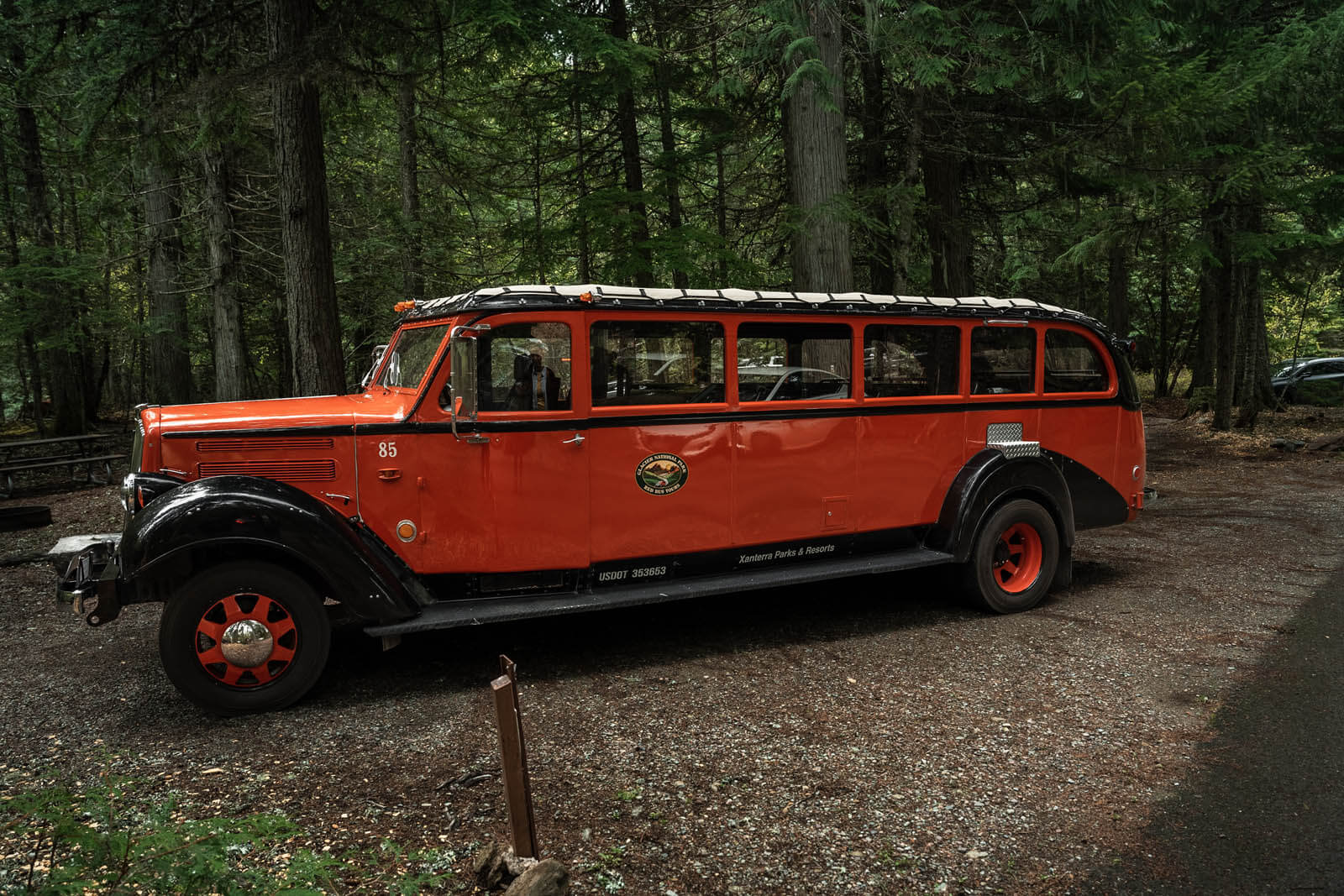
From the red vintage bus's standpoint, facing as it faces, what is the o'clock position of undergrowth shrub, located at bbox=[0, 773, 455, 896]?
The undergrowth shrub is roughly at 10 o'clock from the red vintage bus.

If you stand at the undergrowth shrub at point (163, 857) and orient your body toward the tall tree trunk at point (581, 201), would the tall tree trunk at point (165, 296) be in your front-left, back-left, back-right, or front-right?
front-left

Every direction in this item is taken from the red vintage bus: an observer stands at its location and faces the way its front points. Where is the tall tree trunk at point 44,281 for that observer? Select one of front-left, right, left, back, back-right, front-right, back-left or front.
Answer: front-right

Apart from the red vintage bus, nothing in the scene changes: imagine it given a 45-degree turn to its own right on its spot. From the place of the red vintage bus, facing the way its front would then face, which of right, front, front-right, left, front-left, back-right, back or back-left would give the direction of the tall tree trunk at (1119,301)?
right

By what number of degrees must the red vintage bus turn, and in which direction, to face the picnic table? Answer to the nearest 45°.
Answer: approximately 45° to its right

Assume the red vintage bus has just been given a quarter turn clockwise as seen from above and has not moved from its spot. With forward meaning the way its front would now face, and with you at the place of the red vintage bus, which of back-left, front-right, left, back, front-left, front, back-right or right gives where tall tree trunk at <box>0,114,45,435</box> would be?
front-left

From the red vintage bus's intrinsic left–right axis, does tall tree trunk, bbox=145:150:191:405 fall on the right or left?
on its right

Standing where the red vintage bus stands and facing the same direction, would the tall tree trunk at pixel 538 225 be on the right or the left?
on its right

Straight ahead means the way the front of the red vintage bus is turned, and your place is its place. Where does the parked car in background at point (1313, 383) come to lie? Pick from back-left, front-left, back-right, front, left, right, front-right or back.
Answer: back-right

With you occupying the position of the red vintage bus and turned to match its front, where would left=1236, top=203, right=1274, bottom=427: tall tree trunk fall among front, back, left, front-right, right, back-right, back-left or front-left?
back-right

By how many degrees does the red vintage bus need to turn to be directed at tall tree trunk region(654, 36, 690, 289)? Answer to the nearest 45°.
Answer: approximately 90° to its right

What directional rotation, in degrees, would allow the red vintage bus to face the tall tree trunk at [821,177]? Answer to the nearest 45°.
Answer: approximately 135° to its right

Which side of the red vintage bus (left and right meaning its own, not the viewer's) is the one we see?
left

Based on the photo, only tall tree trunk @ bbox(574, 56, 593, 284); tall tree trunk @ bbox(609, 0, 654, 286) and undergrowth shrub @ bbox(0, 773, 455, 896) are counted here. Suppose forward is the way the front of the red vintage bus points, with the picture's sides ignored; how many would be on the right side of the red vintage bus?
2
